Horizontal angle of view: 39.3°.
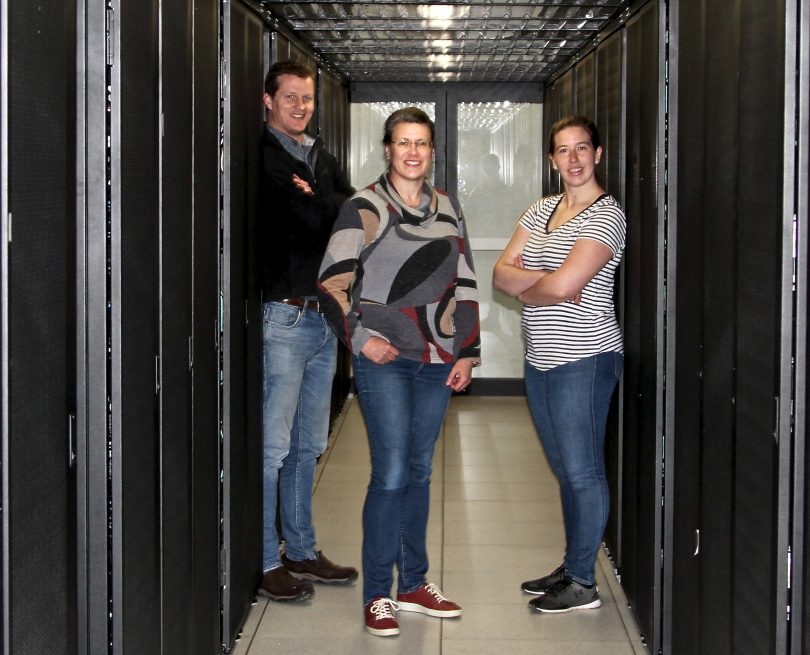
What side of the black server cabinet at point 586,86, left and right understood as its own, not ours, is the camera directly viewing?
left

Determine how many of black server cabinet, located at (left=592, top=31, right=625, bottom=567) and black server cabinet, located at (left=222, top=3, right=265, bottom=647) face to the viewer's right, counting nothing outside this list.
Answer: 1

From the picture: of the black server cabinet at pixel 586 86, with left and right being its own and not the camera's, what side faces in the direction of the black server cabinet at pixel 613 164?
left

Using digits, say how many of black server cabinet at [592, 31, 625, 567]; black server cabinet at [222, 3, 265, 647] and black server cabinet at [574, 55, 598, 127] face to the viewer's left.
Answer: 2

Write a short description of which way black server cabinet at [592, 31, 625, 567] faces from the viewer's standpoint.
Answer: facing to the left of the viewer

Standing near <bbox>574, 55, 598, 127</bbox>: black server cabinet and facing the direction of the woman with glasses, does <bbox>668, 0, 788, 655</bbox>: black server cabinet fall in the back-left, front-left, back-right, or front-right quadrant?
front-left

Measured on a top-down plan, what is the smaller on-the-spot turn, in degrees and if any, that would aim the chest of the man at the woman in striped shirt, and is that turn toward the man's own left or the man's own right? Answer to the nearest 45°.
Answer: approximately 45° to the man's own left

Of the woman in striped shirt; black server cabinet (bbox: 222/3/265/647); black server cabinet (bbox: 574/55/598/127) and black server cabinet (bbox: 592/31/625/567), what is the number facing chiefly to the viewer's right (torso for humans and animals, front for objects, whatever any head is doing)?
1

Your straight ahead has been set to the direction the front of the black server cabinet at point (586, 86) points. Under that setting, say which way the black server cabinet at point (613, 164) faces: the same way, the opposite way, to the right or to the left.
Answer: the same way

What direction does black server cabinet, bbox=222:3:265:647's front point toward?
to the viewer's right

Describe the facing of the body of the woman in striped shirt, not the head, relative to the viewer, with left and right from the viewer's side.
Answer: facing the viewer and to the left of the viewer

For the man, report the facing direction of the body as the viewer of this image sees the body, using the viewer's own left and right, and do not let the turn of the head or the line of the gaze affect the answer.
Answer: facing the viewer and to the right of the viewer

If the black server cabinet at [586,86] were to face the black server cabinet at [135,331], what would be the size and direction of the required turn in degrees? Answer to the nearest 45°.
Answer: approximately 90° to its left

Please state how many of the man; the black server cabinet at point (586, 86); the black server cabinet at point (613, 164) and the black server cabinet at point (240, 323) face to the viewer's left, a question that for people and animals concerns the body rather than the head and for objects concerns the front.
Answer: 2

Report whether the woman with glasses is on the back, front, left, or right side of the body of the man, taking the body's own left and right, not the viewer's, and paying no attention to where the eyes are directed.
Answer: front
